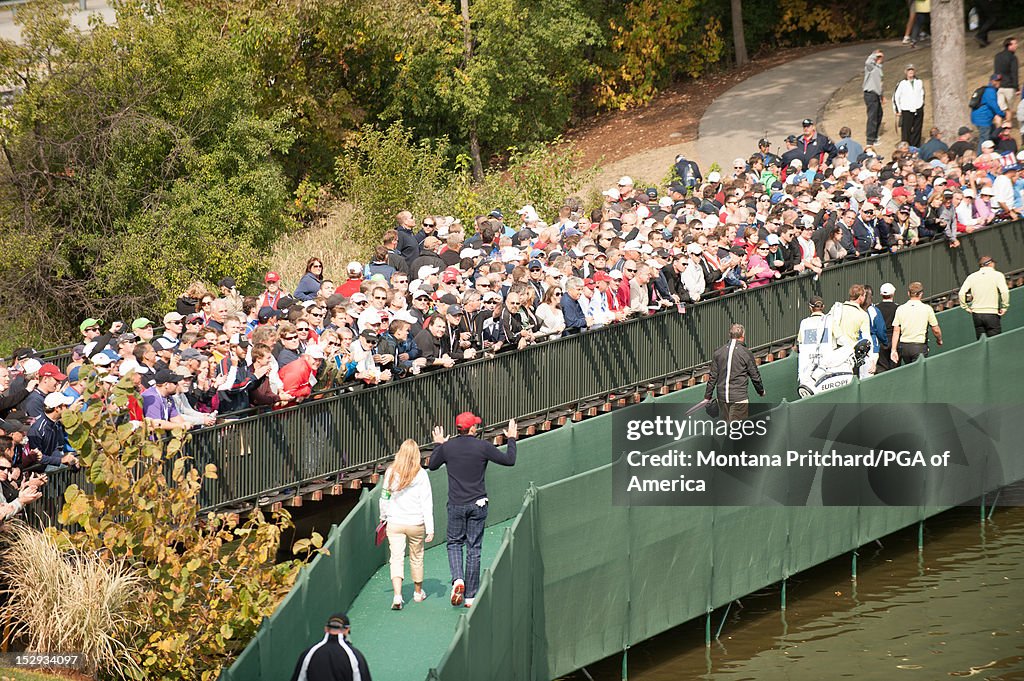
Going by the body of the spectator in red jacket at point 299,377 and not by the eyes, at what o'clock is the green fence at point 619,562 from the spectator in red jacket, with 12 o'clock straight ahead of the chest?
The green fence is roughly at 11 o'clock from the spectator in red jacket.

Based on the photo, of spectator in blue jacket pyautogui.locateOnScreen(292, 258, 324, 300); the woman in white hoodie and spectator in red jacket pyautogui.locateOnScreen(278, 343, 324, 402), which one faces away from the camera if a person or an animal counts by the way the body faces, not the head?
the woman in white hoodie

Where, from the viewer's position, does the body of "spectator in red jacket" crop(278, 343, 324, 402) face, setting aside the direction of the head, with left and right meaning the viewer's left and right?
facing the viewer and to the right of the viewer

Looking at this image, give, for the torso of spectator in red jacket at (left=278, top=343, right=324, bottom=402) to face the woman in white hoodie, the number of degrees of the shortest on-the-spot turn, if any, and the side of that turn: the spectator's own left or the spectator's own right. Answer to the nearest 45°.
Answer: approximately 45° to the spectator's own right

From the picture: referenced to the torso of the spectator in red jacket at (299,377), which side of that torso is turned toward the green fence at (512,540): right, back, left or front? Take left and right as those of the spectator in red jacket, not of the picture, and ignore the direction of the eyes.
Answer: front

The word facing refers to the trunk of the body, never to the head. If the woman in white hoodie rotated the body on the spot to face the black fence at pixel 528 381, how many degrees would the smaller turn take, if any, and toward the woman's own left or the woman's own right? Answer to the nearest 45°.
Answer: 0° — they already face it

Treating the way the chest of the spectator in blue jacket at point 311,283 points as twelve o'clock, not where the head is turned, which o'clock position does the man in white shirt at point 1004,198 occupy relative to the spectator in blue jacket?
The man in white shirt is roughly at 10 o'clock from the spectator in blue jacket.

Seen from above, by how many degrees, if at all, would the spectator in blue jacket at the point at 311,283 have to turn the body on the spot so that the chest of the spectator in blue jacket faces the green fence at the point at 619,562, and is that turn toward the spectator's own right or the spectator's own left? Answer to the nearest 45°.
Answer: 0° — they already face it

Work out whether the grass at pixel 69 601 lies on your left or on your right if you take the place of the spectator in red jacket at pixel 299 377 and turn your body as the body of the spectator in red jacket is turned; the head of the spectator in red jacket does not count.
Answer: on your right

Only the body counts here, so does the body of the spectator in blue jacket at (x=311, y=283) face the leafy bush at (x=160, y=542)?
no

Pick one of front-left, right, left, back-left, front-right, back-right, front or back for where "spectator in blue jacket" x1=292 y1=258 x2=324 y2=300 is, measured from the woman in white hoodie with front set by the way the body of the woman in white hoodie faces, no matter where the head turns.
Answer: front

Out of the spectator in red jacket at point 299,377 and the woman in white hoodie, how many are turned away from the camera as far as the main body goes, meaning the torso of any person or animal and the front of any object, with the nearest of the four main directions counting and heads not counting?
1

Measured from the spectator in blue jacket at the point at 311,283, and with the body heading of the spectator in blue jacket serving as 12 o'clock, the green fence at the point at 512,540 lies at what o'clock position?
The green fence is roughly at 1 o'clock from the spectator in blue jacket.

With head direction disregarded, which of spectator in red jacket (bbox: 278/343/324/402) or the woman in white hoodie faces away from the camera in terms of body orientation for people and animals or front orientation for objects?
the woman in white hoodie

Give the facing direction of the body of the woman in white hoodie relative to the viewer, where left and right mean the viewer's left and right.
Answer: facing away from the viewer

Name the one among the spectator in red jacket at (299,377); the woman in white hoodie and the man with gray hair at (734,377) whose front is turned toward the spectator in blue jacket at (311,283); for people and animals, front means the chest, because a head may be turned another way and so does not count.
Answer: the woman in white hoodie
